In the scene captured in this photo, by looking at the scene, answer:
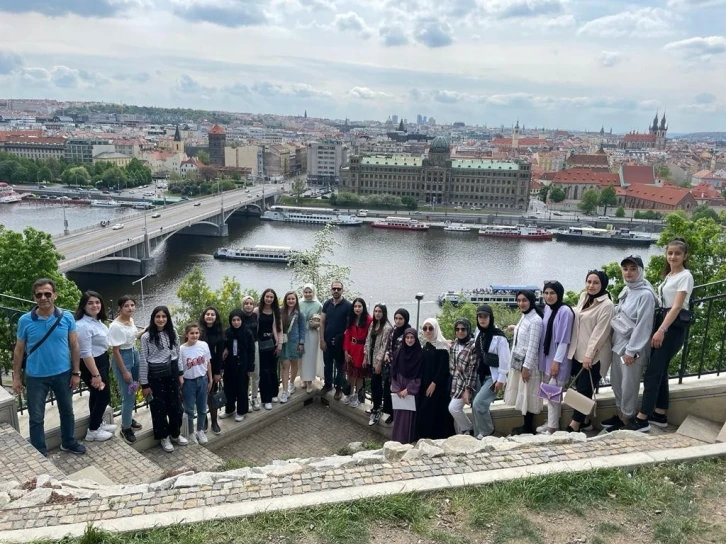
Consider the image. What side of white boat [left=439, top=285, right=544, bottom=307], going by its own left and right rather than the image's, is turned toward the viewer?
left

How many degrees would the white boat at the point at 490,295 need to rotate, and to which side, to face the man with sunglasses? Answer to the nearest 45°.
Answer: approximately 90° to its left

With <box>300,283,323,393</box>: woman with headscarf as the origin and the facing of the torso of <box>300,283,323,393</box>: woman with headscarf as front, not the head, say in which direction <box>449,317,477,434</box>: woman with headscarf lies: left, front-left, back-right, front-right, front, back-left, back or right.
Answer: front-left

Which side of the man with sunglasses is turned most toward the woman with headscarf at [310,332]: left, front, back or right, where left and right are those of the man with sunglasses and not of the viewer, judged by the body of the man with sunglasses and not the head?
left

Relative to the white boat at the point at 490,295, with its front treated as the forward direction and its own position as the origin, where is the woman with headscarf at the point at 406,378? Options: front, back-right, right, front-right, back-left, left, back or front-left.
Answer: left

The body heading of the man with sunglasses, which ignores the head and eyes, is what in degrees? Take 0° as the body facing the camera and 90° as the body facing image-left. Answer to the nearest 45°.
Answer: approximately 0°

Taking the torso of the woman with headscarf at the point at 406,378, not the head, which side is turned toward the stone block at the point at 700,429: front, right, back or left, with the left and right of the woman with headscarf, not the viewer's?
left

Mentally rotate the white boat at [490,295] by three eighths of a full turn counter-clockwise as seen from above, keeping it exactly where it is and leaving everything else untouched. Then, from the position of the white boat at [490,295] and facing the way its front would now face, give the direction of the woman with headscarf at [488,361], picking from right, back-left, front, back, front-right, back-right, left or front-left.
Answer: front-right

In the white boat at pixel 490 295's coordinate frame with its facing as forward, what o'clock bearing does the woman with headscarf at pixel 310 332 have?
The woman with headscarf is roughly at 9 o'clock from the white boat.

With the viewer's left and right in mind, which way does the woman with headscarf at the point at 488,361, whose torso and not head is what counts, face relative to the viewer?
facing the viewer and to the left of the viewer

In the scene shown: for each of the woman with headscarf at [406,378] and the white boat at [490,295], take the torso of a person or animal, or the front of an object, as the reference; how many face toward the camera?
1

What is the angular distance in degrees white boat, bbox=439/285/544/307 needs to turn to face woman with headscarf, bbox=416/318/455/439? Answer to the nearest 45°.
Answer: approximately 90° to its left

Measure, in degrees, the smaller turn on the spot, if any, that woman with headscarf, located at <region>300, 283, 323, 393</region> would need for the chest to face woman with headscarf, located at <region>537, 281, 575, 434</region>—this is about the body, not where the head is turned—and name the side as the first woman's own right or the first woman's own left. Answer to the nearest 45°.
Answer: approximately 45° to the first woman's own left

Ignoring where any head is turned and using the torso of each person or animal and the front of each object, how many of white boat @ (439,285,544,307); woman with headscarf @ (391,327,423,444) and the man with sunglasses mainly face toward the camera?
2

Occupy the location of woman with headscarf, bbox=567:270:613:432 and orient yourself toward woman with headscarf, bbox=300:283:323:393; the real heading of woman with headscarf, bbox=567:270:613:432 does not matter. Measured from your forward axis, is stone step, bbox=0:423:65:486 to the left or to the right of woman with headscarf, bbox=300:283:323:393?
left
